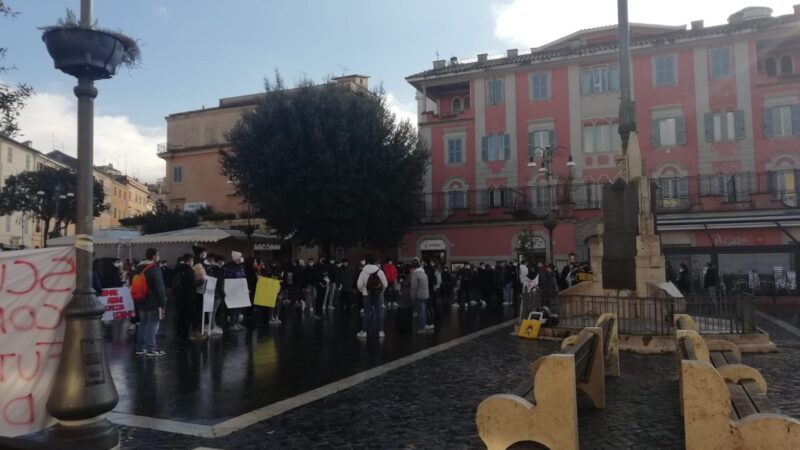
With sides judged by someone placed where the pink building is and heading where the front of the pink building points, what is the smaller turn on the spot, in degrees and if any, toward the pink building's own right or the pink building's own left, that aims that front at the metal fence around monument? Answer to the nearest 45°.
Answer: approximately 45° to the pink building's own left

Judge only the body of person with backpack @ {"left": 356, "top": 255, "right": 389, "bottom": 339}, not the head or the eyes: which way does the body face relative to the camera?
away from the camera

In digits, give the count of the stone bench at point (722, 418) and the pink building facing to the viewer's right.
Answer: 1

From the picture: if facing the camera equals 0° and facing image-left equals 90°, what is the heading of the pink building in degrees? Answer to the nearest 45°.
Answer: approximately 45°

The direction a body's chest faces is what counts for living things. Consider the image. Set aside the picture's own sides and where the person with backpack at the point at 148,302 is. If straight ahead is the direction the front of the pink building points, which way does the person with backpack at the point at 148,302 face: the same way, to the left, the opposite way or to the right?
the opposite way

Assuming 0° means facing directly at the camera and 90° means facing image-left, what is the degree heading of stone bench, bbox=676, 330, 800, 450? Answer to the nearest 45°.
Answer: approximately 270°

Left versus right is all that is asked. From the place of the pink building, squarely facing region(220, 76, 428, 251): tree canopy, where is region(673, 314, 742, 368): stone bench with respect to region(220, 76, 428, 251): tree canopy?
left

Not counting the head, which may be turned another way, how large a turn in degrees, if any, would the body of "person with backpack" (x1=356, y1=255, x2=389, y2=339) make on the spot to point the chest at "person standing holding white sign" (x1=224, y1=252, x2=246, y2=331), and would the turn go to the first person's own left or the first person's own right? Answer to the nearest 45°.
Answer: approximately 90° to the first person's own left
